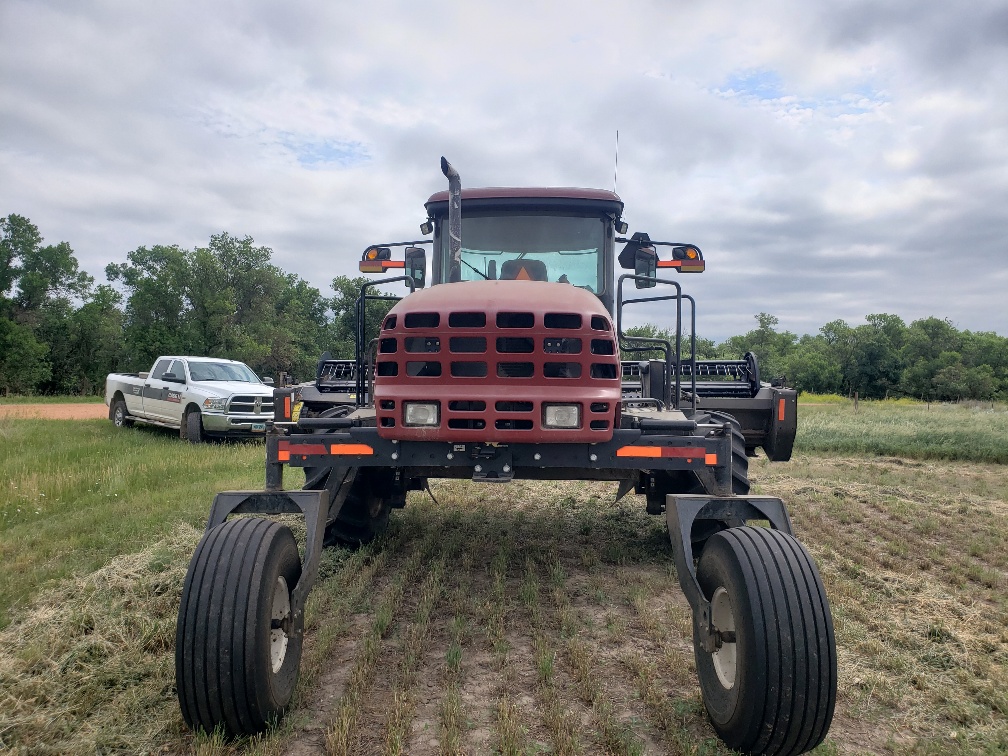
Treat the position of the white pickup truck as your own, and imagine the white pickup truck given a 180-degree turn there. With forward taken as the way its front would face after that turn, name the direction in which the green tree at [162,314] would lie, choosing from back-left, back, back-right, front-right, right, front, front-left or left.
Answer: front-right

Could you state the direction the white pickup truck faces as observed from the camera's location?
facing the viewer and to the right of the viewer
